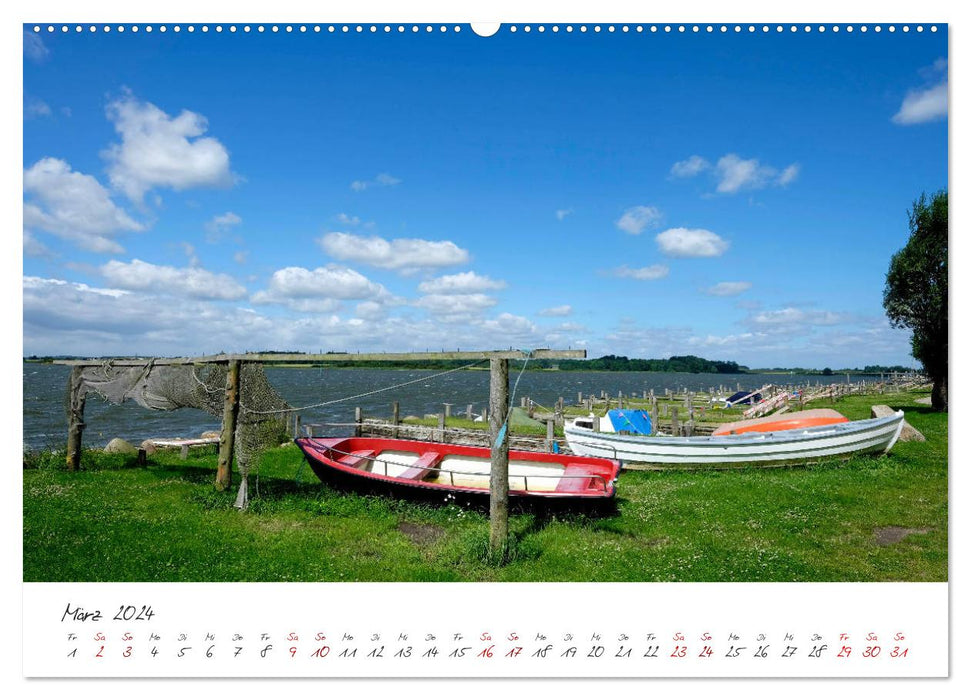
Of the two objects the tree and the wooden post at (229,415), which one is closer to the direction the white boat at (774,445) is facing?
the tree

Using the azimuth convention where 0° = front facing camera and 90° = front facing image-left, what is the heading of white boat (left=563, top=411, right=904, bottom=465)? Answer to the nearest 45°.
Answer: approximately 270°

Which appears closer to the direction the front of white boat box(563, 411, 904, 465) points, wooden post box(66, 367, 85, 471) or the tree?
the tree

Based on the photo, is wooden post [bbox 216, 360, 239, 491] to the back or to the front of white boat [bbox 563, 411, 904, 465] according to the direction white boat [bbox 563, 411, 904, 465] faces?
to the back

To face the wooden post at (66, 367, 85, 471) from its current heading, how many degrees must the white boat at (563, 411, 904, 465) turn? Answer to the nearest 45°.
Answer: approximately 135° to its right

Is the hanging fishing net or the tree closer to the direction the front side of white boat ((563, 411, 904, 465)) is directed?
the tree

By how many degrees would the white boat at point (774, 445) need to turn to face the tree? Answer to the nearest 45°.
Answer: approximately 45° to its left

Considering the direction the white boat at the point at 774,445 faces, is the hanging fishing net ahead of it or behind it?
behind
